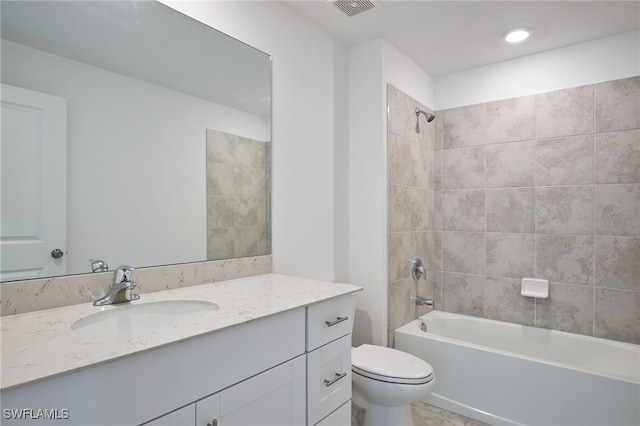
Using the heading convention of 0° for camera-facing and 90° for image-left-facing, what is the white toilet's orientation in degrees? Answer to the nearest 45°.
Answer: approximately 315°

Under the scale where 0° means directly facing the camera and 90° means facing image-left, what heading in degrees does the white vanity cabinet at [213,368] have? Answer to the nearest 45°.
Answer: approximately 315°

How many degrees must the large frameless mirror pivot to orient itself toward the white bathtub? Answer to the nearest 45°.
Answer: approximately 45° to its left

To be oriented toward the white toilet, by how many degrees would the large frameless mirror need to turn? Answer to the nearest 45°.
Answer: approximately 45° to its left

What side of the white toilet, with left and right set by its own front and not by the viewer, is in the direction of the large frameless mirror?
right

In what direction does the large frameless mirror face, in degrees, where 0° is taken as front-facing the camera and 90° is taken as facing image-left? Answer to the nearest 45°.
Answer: approximately 315°

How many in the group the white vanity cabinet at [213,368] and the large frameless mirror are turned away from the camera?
0

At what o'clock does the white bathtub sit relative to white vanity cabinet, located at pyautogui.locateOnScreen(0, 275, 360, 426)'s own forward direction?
The white bathtub is roughly at 10 o'clock from the white vanity cabinet.

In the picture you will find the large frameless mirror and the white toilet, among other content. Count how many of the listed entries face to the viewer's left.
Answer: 0

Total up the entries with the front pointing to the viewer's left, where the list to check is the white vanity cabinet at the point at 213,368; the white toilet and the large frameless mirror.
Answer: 0
